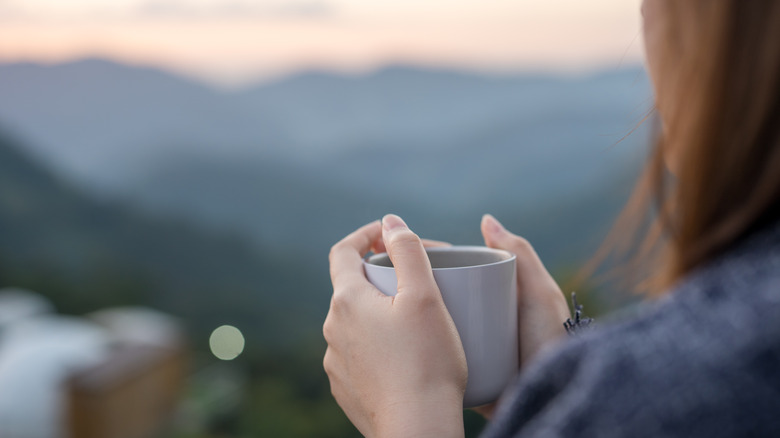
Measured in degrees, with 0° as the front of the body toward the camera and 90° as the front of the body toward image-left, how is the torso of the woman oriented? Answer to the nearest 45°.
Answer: approximately 135°

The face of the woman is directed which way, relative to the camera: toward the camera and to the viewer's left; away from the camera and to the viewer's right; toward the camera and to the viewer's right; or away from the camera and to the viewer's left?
away from the camera and to the viewer's left

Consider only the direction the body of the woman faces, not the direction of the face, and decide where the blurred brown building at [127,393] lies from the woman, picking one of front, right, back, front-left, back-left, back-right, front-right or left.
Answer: front
